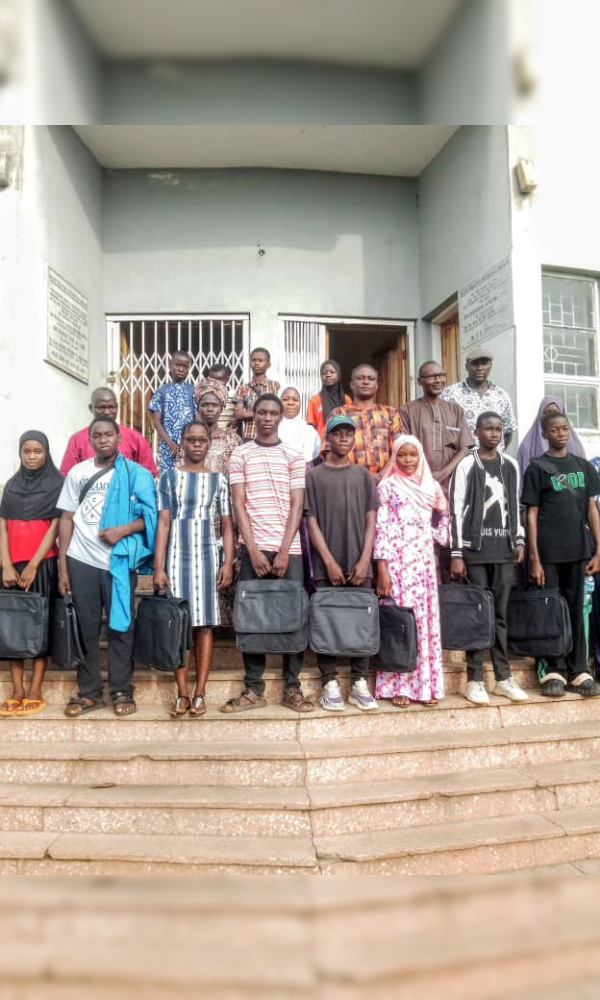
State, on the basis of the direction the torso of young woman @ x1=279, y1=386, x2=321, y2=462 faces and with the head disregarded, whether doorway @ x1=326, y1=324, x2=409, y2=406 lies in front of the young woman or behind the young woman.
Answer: behind

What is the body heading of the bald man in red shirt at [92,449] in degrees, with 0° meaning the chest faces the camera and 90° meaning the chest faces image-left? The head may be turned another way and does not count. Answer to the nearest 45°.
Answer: approximately 0°

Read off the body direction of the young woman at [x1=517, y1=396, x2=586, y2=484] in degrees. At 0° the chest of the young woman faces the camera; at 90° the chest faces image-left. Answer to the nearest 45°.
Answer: approximately 0°

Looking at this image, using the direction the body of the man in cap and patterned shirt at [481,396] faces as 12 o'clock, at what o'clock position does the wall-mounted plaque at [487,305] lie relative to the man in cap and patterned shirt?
The wall-mounted plaque is roughly at 6 o'clock from the man in cap and patterned shirt.

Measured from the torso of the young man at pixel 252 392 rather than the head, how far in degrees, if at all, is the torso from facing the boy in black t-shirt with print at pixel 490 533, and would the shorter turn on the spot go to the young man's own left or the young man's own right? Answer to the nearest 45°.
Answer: approximately 45° to the young man's own left

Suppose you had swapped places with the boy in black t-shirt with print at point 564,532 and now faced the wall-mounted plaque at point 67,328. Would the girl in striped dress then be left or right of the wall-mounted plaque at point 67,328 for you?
left

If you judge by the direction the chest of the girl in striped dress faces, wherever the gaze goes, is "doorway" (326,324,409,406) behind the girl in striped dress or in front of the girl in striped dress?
behind

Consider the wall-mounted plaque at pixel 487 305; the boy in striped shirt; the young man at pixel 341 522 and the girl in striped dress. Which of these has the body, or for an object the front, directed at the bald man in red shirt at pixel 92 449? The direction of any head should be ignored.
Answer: the wall-mounted plaque

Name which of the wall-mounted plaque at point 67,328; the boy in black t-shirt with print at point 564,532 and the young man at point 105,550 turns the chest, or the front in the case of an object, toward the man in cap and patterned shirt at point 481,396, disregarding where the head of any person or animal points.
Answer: the wall-mounted plaque

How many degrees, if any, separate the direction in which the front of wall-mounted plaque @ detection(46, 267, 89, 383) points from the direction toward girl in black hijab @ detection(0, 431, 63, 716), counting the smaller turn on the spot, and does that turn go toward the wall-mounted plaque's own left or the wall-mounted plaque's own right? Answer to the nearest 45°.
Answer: approximately 45° to the wall-mounted plaque's own right
